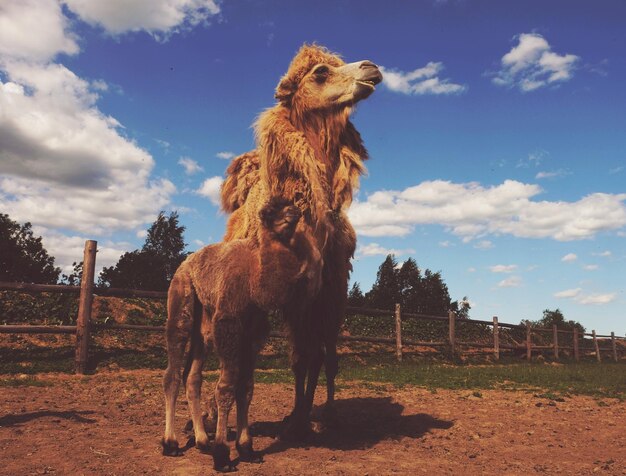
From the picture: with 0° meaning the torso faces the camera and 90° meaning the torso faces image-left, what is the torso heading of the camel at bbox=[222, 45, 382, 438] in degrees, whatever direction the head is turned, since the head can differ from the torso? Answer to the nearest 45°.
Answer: approximately 315°

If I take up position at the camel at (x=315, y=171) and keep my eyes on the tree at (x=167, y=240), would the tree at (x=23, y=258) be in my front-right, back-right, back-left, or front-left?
front-left

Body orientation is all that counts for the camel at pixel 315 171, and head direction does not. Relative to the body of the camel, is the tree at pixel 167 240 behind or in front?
behind

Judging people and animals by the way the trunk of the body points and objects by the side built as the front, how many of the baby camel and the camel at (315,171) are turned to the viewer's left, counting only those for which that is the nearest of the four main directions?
0
